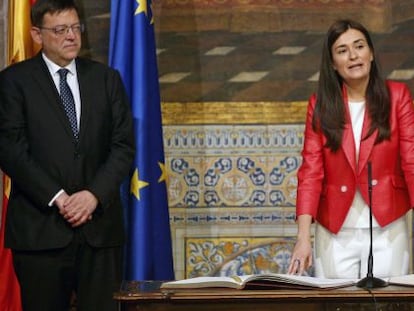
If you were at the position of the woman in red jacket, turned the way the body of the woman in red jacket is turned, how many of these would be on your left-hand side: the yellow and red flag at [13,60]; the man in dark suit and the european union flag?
0

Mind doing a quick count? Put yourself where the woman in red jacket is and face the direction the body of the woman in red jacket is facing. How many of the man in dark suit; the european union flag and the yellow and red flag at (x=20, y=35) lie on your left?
0

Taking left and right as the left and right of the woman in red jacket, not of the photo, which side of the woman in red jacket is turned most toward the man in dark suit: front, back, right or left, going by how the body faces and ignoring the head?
right

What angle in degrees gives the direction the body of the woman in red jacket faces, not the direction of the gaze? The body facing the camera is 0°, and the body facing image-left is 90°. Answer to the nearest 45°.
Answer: approximately 0°

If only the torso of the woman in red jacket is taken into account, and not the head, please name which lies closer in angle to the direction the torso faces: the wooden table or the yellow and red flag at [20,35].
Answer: the wooden table

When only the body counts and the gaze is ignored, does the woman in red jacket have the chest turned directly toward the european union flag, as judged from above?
no

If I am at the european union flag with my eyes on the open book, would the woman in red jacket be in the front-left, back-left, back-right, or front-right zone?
front-left

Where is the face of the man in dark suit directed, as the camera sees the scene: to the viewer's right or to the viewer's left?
to the viewer's right

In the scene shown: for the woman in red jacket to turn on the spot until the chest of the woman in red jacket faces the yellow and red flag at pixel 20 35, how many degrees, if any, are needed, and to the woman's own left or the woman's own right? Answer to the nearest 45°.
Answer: approximately 90° to the woman's own right

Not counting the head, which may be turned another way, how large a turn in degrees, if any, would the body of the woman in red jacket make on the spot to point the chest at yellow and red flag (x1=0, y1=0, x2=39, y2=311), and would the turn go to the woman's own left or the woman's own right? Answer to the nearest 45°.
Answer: approximately 90° to the woman's own right

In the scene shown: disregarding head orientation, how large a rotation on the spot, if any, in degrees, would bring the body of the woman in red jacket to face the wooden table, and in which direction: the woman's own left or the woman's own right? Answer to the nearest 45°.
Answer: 0° — they already face it
